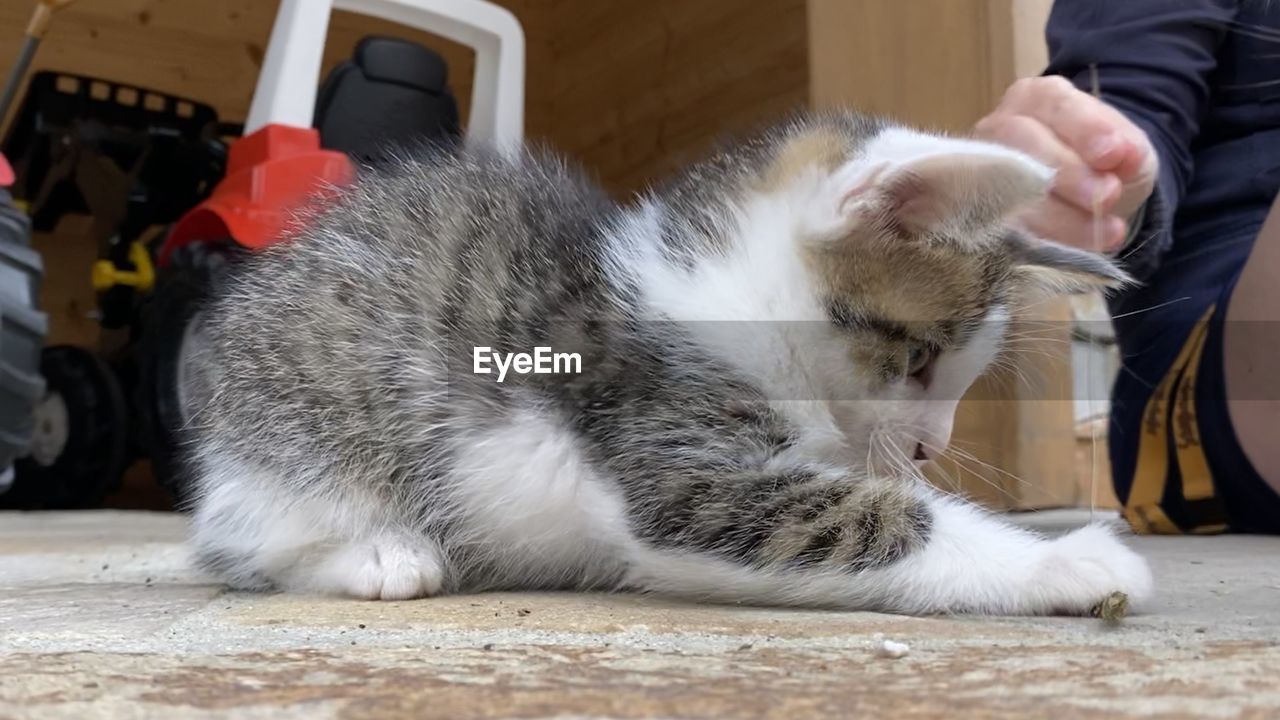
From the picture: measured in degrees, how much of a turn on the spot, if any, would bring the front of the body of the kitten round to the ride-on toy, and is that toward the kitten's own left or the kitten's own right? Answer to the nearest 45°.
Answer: approximately 135° to the kitten's own left

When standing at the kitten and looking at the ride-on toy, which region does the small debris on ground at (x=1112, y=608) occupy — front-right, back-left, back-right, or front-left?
back-right

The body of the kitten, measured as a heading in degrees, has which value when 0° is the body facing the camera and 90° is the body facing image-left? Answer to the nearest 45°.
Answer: approximately 270°
